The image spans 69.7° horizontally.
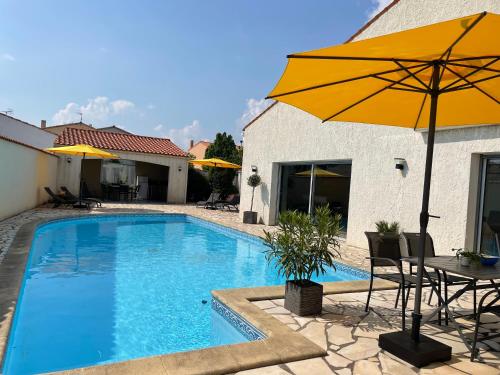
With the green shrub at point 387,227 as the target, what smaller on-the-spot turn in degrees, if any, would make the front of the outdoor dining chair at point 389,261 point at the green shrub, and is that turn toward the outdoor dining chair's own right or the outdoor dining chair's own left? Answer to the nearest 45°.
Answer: approximately 135° to the outdoor dining chair's own left

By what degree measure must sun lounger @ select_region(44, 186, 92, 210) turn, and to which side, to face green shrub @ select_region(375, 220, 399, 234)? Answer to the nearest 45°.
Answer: approximately 45° to its right

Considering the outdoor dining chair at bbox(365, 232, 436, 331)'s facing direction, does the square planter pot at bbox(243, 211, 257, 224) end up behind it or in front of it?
behind

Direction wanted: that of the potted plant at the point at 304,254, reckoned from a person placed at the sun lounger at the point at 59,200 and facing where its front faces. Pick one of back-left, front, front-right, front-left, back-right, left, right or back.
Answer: right

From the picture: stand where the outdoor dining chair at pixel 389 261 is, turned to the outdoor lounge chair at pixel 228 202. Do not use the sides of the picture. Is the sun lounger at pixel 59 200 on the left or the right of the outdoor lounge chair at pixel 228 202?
left

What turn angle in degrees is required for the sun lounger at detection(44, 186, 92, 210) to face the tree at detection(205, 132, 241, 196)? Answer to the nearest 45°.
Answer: approximately 45° to its left

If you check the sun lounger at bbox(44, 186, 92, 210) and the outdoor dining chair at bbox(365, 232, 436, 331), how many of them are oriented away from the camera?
0

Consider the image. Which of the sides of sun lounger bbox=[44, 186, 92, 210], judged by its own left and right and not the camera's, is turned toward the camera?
right

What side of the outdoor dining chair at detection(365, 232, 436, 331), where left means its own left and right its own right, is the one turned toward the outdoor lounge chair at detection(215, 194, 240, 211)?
back

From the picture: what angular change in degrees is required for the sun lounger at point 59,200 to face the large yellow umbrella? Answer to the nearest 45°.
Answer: approximately 90° to its right

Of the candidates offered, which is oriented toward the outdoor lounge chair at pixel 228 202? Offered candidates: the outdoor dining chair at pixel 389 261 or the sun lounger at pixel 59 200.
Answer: the sun lounger
